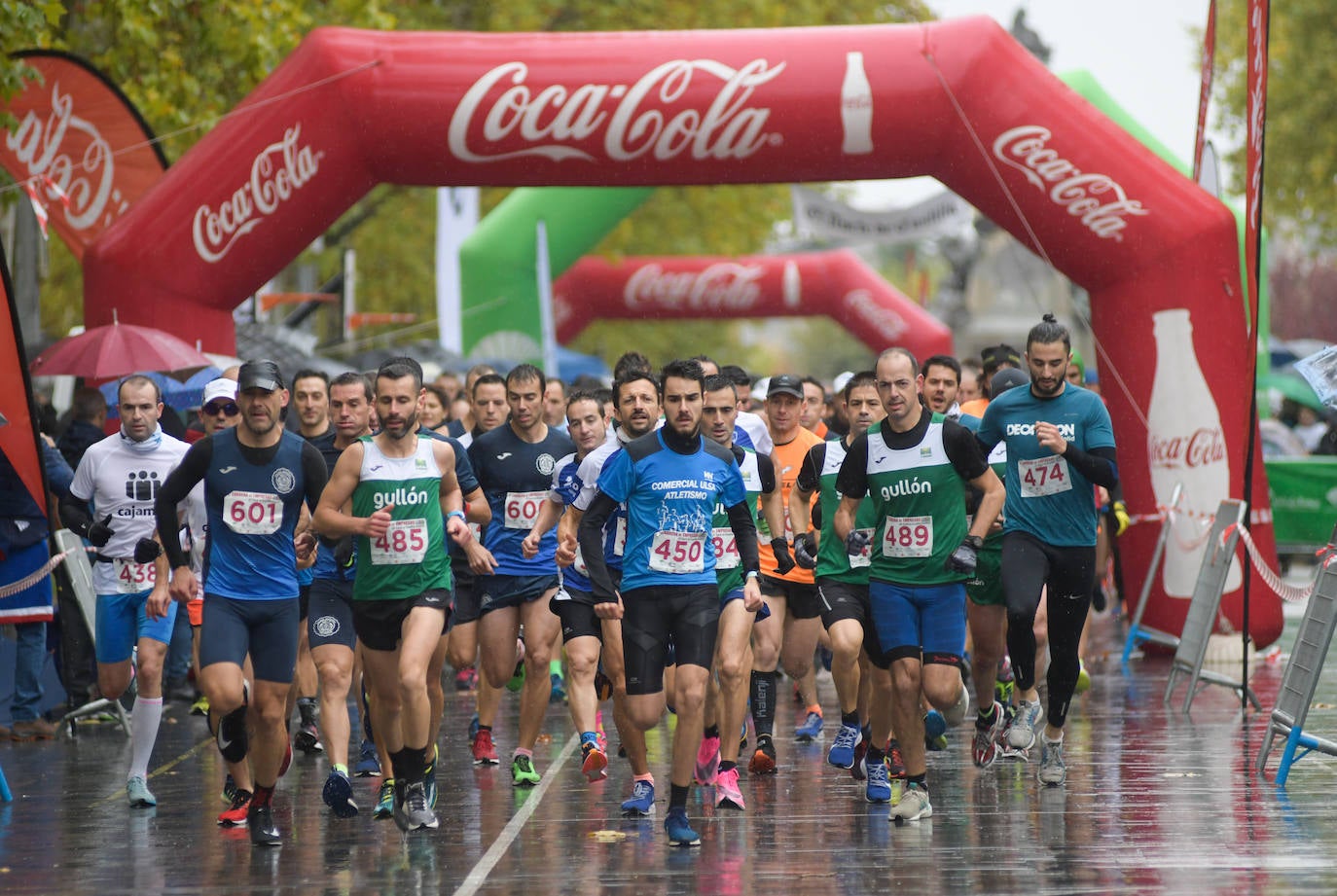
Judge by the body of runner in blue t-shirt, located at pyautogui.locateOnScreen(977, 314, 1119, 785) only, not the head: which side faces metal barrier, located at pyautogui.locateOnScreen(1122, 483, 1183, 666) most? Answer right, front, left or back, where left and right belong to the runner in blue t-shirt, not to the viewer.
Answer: back

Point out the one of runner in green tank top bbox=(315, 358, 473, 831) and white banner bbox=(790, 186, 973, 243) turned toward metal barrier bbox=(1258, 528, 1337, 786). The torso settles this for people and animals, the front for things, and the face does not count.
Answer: the white banner

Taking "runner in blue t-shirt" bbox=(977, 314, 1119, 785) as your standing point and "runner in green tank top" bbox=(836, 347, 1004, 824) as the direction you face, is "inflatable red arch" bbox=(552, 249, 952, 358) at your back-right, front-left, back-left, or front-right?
back-right

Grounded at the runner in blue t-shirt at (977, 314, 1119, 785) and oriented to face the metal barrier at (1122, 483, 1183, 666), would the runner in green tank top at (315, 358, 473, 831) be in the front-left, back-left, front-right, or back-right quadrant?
back-left

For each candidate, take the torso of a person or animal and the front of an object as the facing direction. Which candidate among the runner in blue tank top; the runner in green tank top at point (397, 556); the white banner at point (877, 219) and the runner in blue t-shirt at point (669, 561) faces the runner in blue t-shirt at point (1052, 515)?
the white banner

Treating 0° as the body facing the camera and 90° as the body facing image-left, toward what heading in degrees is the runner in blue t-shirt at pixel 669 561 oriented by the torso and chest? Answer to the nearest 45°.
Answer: approximately 0°

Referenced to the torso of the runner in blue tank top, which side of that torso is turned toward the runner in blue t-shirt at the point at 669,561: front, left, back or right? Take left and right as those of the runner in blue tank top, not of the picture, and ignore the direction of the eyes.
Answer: left

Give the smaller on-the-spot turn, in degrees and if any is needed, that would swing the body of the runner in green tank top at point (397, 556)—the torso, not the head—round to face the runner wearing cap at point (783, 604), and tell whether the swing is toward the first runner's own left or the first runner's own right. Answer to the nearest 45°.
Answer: approximately 135° to the first runner's own left

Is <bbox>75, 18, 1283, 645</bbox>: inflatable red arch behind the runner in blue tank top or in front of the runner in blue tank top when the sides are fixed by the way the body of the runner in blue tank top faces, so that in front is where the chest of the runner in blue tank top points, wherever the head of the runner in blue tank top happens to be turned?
behind
